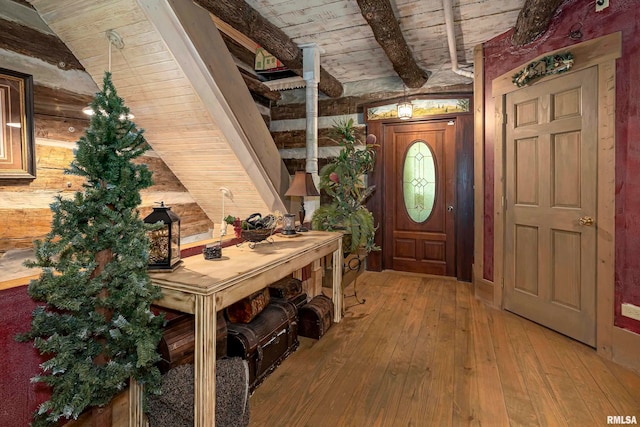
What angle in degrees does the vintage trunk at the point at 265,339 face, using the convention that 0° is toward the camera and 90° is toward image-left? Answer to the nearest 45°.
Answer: approximately 315°

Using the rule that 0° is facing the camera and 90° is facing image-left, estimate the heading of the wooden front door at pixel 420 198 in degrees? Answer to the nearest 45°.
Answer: approximately 0°

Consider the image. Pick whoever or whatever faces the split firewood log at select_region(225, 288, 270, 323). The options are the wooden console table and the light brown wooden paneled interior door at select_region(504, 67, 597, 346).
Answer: the light brown wooden paneled interior door

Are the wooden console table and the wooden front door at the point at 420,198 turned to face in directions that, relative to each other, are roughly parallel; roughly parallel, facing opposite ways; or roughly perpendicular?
roughly perpendicular

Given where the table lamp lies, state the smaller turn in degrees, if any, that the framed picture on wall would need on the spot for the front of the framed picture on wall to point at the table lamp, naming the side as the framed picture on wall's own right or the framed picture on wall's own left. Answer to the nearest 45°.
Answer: approximately 45° to the framed picture on wall's own left

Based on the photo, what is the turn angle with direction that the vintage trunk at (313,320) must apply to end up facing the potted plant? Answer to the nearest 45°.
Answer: approximately 135° to its left

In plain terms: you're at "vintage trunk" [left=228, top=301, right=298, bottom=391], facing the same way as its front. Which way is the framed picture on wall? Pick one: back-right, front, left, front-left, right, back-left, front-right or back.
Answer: back-right

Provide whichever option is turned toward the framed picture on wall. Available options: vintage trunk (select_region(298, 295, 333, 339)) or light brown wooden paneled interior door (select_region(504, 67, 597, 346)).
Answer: the light brown wooden paneled interior door

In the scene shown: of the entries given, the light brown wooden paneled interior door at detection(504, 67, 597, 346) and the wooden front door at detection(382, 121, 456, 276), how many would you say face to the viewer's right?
0

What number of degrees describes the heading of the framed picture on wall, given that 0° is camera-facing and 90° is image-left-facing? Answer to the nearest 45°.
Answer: approximately 315°

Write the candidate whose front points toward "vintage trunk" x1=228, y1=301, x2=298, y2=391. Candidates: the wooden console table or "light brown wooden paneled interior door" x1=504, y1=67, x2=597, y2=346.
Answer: the light brown wooden paneled interior door

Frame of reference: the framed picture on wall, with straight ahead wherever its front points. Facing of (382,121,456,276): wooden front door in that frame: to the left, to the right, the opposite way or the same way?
to the right

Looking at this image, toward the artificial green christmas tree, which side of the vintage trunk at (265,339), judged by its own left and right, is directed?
right

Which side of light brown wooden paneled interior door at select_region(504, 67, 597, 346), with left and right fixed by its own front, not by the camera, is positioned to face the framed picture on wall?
front

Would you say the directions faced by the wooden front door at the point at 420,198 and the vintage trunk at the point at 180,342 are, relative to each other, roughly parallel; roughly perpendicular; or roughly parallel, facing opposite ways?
roughly perpendicular
